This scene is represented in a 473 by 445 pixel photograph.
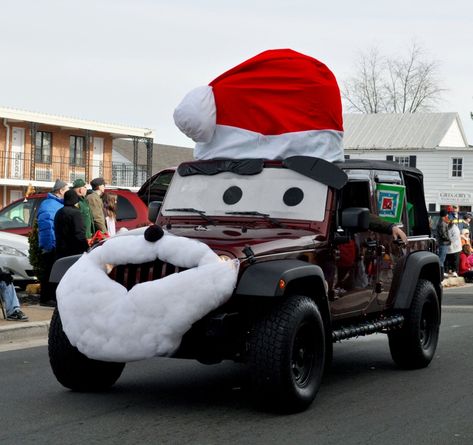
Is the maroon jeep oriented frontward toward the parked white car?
no

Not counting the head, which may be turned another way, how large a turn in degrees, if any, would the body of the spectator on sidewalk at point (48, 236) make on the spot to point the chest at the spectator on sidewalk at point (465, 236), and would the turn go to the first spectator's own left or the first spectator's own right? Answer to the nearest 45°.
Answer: approximately 45° to the first spectator's own left

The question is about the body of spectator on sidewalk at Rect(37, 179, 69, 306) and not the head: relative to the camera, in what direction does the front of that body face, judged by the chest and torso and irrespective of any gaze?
to the viewer's right

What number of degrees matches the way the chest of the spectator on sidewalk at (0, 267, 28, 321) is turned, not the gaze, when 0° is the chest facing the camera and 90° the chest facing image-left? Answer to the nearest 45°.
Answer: approximately 270°

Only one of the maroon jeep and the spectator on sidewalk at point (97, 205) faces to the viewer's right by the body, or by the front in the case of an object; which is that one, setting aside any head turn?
the spectator on sidewalk

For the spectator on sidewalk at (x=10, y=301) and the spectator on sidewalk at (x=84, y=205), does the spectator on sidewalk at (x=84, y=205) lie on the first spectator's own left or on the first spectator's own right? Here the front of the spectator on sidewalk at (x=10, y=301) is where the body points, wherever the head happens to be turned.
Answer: on the first spectator's own left

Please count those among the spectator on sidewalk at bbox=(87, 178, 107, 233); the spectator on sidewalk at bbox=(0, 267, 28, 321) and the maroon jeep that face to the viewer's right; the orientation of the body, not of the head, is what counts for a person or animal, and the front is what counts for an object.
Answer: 2

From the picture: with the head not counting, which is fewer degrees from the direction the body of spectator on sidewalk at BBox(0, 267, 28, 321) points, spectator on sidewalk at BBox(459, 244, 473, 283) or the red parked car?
the spectator on sidewalk

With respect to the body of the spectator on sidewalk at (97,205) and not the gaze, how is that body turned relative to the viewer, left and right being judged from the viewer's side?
facing to the right of the viewer

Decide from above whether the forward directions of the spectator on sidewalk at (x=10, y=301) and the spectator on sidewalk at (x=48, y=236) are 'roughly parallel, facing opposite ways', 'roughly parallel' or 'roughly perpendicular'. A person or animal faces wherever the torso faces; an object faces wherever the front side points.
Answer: roughly parallel

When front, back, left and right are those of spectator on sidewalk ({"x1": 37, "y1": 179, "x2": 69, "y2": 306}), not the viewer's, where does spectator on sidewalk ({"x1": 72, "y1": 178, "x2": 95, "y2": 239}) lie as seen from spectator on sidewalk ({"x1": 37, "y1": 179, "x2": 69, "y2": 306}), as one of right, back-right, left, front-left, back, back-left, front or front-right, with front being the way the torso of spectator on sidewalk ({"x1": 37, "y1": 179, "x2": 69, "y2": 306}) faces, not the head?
front

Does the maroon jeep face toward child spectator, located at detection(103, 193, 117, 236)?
no

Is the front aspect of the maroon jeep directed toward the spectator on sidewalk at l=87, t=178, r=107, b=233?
no

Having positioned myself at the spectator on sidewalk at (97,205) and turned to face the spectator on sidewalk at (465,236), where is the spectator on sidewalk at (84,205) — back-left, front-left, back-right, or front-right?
back-right
